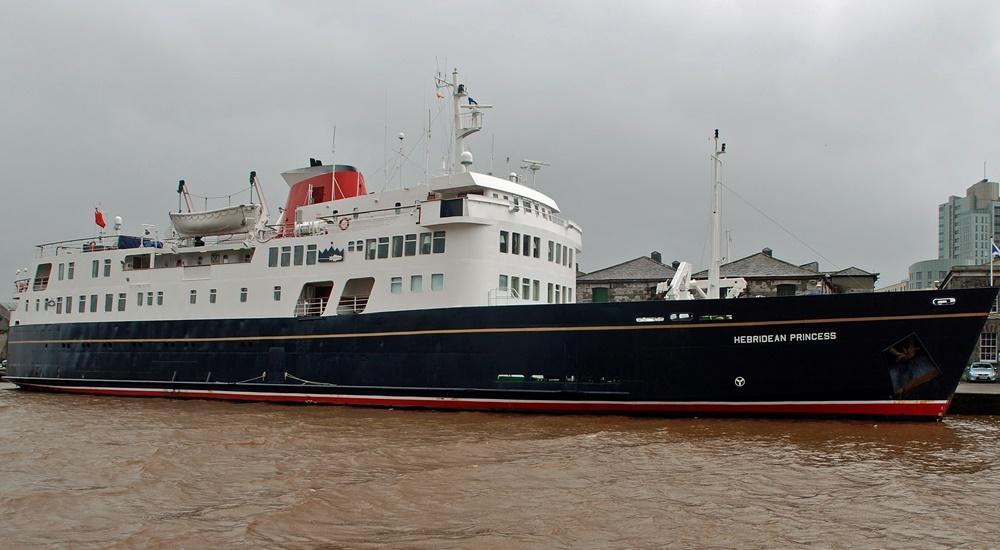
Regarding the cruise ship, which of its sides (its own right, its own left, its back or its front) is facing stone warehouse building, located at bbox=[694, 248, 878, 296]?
left

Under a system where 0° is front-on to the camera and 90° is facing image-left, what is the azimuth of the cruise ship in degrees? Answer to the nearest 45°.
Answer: approximately 315°

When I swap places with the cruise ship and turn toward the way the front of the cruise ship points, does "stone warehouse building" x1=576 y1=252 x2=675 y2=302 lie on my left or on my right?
on my left
